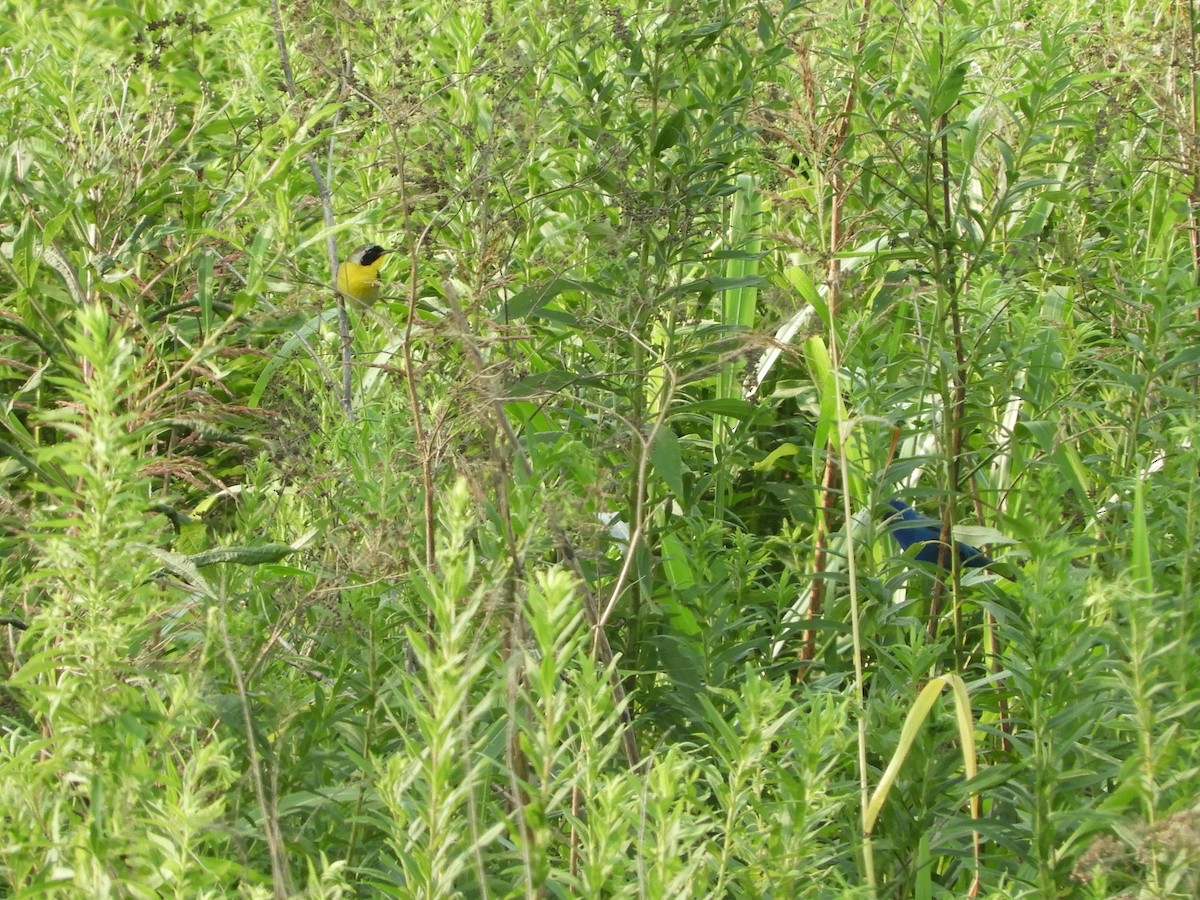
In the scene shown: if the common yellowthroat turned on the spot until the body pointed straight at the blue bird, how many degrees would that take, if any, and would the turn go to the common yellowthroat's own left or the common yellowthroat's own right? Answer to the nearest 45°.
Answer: approximately 90° to the common yellowthroat's own left
